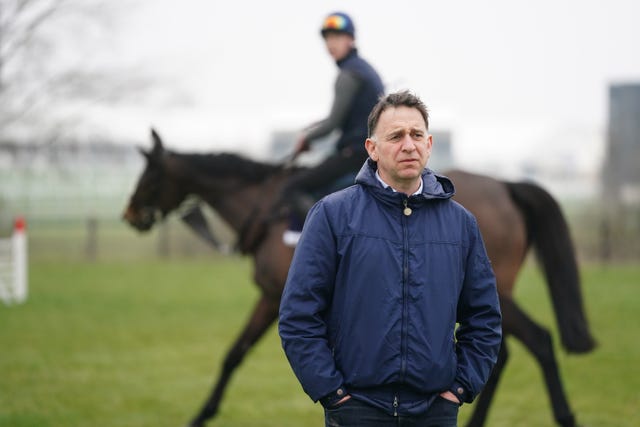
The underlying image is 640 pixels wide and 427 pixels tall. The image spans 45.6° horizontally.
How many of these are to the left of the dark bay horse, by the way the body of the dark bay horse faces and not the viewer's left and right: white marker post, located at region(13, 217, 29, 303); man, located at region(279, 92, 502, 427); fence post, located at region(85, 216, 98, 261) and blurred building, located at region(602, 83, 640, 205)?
1

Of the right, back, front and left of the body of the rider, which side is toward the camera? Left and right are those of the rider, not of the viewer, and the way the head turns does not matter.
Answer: left

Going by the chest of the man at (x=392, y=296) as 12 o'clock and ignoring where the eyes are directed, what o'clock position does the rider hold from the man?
The rider is roughly at 6 o'clock from the man.

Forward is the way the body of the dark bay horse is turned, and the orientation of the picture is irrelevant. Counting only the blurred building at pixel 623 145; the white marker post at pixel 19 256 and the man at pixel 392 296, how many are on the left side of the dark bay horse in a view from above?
1

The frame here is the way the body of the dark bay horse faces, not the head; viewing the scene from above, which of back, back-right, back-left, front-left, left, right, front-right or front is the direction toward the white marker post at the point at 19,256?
front-right

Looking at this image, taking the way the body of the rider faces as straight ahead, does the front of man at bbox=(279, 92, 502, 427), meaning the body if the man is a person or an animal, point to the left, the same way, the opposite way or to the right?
to the left

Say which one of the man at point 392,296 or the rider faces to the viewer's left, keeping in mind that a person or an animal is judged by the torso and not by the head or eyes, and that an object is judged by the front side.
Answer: the rider

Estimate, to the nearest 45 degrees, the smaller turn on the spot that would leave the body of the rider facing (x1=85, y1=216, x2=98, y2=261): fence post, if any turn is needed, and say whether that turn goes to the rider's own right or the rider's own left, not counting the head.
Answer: approximately 45° to the rider's own right

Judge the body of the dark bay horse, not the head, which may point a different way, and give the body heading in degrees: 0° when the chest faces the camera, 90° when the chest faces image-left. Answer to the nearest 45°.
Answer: approximately 90°

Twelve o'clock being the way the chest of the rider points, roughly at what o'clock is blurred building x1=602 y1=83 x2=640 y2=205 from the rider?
The blurred building is roughly at 4 o'clock from the rider.

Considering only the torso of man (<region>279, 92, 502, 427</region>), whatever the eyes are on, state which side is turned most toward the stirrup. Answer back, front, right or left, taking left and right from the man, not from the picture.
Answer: back

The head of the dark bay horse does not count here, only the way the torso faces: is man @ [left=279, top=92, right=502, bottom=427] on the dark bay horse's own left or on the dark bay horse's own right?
on the dark bay horse's own left

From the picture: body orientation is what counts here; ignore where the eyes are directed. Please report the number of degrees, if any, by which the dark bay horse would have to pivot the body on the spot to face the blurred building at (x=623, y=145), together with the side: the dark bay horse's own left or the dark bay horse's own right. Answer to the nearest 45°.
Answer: approximately 90° to the dark bay horse's own right
